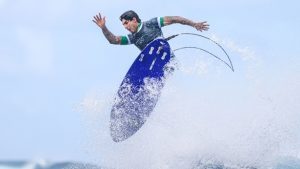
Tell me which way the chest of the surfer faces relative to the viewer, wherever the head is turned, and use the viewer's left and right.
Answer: facing the viewer and to the left of the viewer

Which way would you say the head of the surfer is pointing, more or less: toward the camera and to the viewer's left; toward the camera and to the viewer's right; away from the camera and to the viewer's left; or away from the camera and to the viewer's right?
toward the camera and to the viewer's left
